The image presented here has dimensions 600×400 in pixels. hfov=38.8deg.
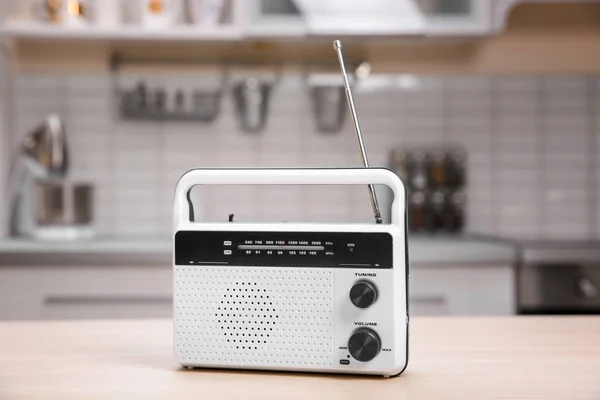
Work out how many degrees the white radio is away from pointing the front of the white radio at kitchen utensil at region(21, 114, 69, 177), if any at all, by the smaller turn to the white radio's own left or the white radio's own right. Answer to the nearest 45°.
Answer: approximately 135° to the white radio's own right

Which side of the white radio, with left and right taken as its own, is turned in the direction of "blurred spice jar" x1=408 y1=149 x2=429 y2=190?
back

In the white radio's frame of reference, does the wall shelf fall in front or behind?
behind

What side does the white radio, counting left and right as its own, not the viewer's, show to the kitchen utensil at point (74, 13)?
back

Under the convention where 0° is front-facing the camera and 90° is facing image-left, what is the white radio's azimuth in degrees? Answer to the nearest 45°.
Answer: approximately 0°

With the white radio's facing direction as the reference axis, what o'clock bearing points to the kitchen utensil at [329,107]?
The kitchen utensil is roughly at 6 o'clock from the white radio.

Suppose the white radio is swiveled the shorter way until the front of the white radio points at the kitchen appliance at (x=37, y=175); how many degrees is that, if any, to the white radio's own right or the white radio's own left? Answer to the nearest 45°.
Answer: approximately 135° to the white radio's own right

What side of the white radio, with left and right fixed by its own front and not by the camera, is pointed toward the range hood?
back

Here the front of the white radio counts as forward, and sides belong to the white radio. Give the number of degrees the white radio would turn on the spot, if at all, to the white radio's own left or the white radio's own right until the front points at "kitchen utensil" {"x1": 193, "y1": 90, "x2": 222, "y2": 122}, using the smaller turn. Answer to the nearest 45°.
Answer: approximately 180°
